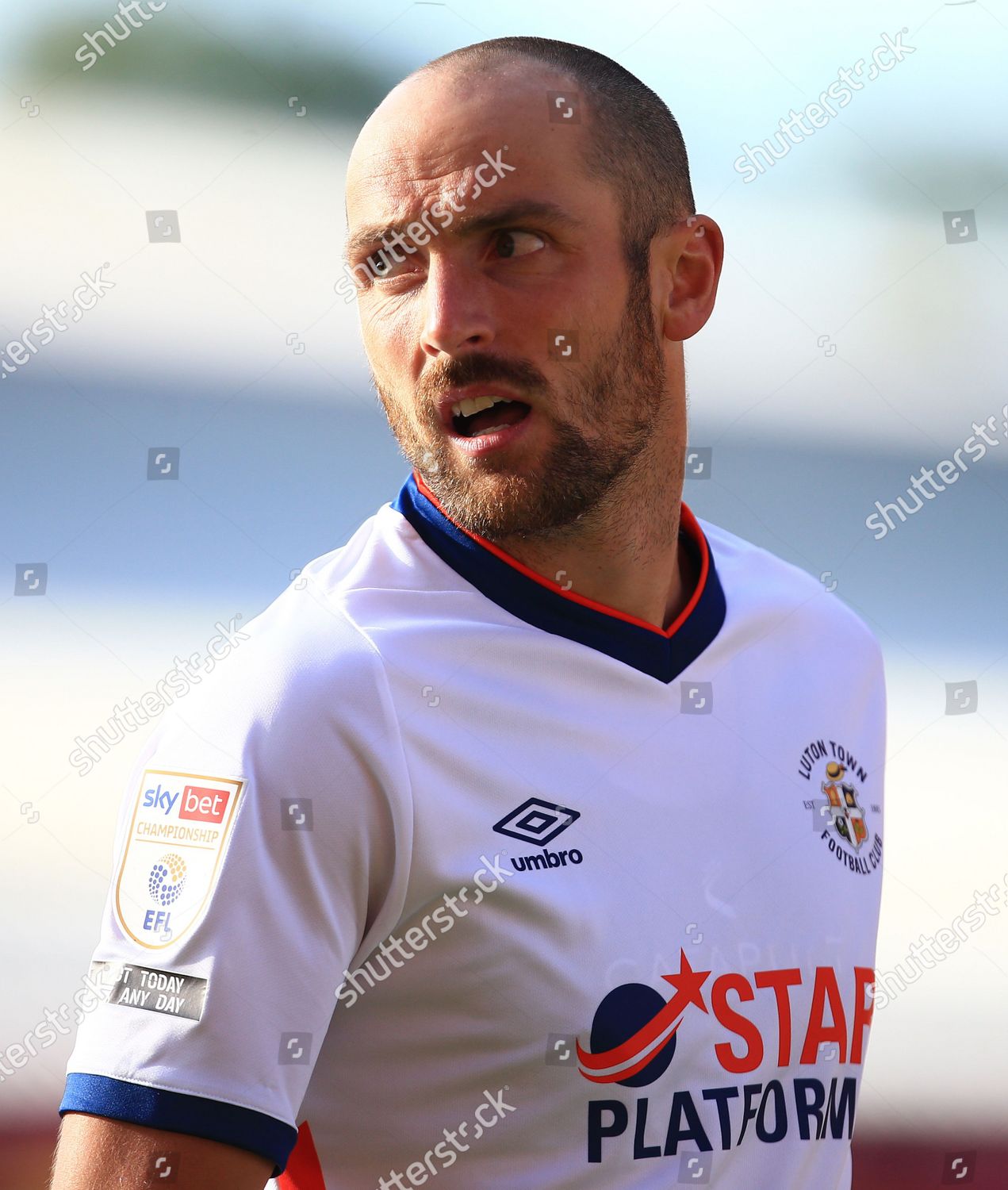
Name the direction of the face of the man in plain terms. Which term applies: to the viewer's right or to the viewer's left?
to the viewer's left

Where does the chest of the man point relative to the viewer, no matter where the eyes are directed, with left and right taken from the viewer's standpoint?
facing the viewer and to the right of the viewer
